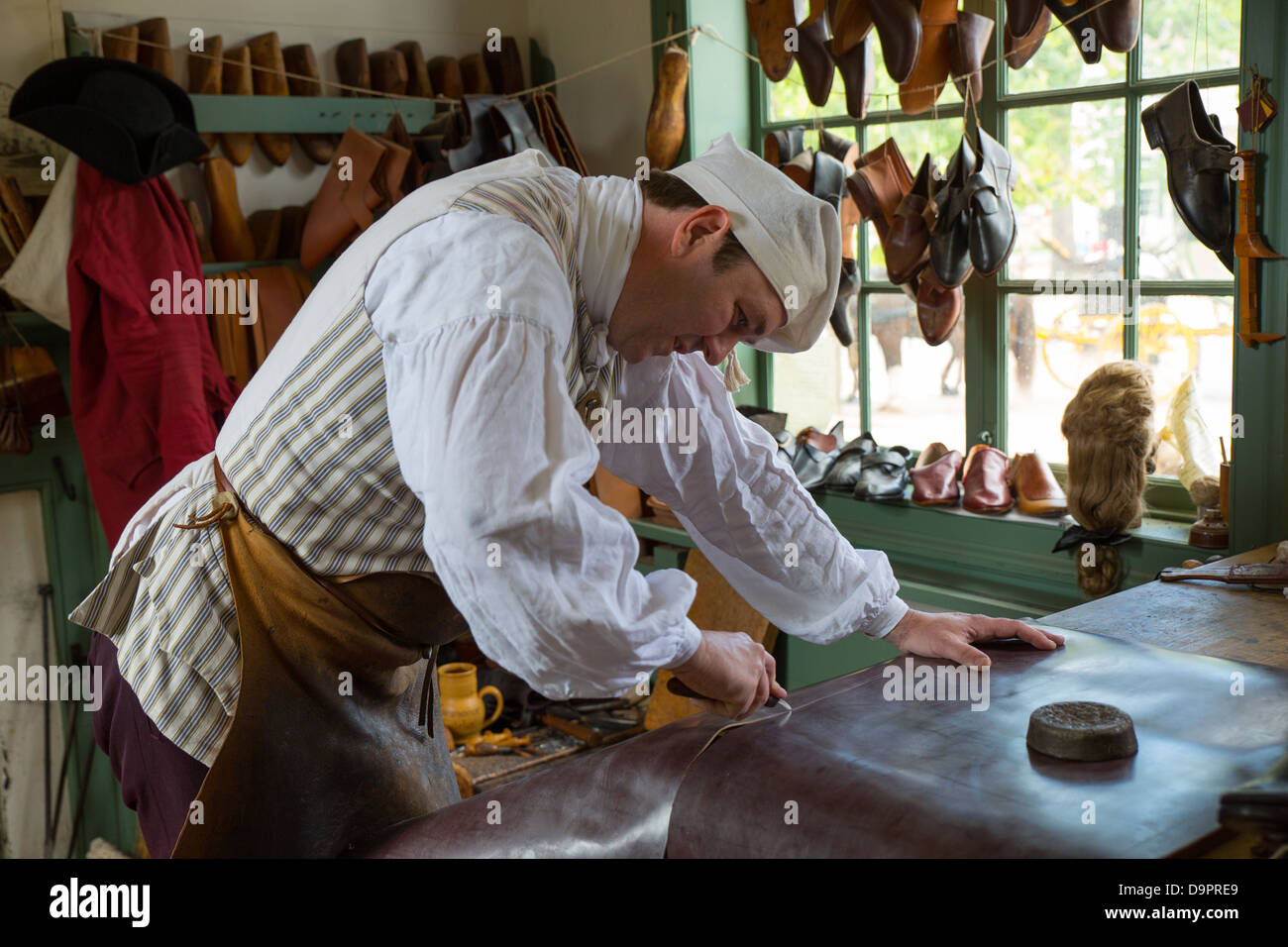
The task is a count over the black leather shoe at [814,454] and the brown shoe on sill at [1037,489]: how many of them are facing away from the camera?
0

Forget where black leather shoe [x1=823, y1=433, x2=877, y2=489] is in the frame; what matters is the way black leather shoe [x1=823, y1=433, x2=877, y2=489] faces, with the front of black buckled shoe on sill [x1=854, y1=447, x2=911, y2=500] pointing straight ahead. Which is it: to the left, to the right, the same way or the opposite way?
the same way

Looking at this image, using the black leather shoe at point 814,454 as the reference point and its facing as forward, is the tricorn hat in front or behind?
in front

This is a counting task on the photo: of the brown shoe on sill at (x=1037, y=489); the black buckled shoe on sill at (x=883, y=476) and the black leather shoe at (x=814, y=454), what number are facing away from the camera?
0

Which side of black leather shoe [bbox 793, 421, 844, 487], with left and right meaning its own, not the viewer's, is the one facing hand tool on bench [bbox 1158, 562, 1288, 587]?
left

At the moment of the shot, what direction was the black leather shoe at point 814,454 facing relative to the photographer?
facing the viewer and to the left of the viewer

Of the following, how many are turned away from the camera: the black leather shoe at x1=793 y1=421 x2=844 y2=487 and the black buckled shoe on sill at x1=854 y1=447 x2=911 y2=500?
0

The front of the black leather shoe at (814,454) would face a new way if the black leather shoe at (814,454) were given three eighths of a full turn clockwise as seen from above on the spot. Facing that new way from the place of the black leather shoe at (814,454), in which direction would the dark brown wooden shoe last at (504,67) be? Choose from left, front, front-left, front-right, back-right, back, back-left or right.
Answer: front-left

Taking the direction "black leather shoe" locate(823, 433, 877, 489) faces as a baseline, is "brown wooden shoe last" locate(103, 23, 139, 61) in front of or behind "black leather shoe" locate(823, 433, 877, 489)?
in front

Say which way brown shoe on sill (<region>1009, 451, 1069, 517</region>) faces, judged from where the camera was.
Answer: facing the viewer and to the right of the viewer
